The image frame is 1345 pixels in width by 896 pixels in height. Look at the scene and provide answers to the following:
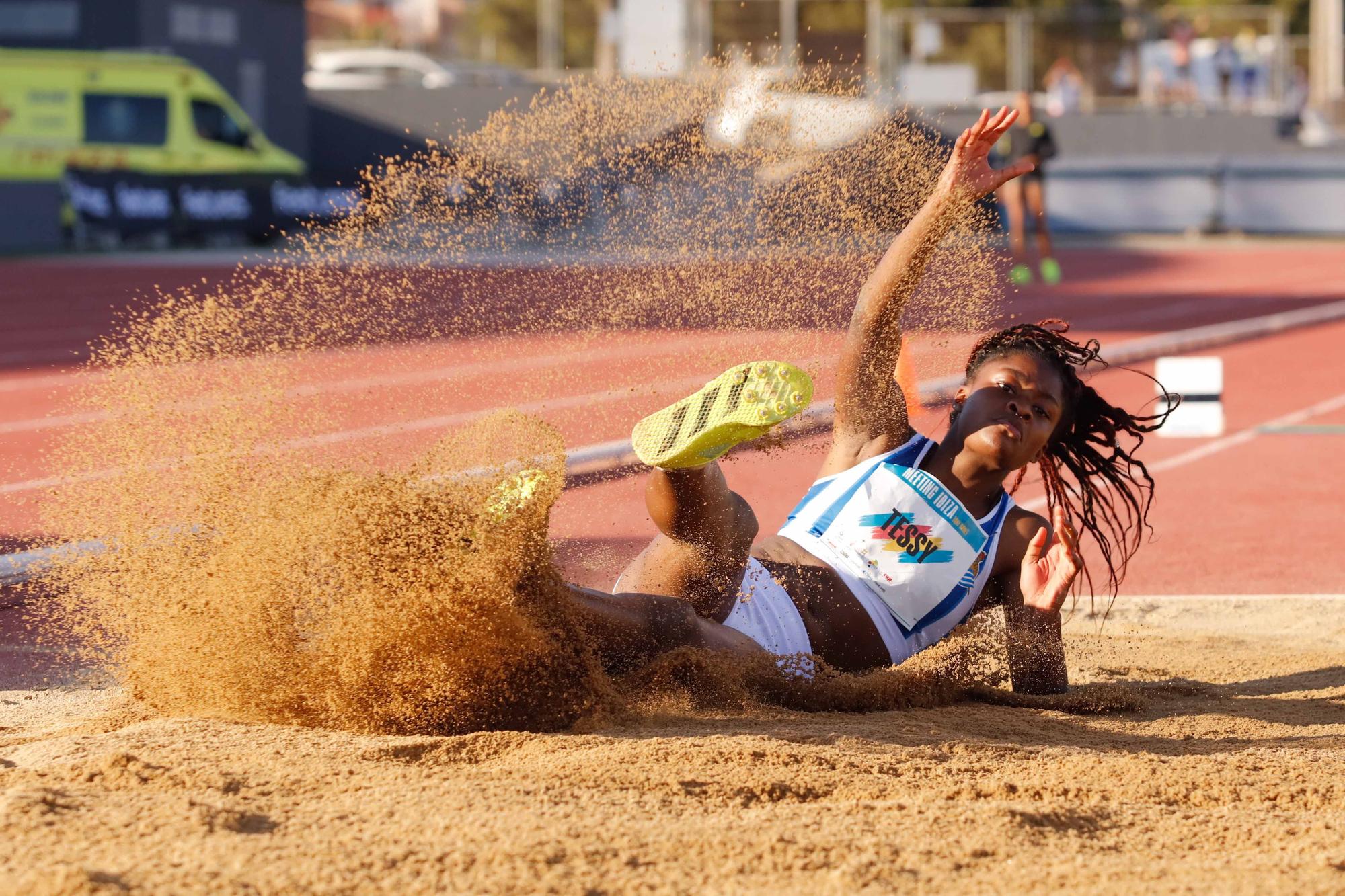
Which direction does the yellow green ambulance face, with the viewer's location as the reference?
facing to the right of the viewer

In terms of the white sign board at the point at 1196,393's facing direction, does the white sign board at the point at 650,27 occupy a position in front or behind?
behind

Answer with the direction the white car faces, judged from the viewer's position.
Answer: facing to the right of the viewer

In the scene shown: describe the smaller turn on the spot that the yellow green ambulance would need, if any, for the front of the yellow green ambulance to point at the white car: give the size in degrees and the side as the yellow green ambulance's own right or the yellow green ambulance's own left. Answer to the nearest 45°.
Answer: approximately 90° to the yellow green ambulance's own left
